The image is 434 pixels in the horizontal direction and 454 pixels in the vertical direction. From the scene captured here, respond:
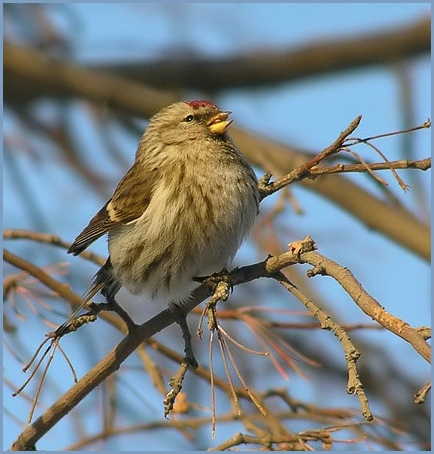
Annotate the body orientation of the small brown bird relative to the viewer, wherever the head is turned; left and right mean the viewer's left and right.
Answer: facing the viewer and to the right of the viewer
